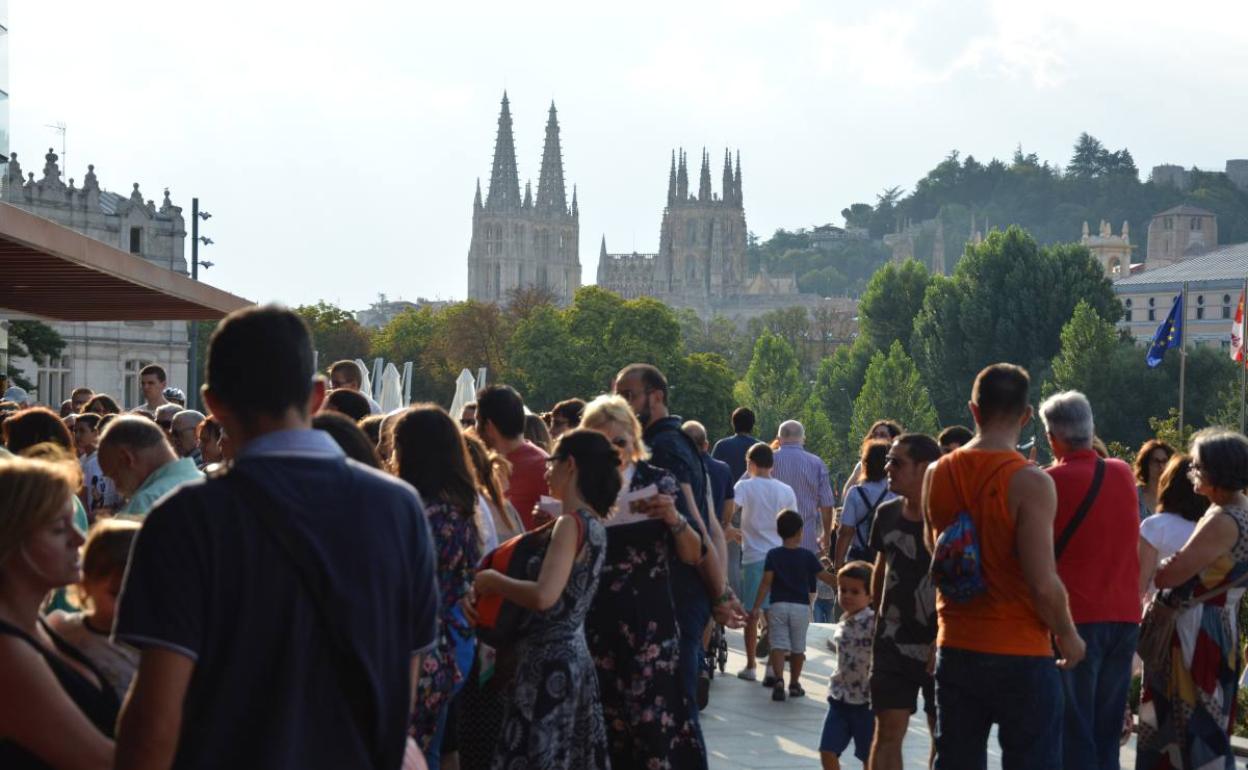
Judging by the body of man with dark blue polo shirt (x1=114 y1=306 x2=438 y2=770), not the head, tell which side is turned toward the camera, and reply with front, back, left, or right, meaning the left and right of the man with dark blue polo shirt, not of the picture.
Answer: back

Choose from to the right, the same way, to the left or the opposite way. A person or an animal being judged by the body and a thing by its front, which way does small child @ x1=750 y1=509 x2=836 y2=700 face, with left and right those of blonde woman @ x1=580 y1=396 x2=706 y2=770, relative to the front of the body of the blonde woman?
the opposite way

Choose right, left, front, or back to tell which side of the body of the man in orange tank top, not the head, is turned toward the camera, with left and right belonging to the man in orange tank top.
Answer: back

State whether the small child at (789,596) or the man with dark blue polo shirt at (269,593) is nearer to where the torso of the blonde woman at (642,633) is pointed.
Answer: the man with dark blue polo shirt

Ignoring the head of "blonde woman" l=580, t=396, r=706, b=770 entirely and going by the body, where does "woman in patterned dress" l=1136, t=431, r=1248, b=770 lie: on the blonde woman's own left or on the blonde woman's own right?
on the blonde woman's own left

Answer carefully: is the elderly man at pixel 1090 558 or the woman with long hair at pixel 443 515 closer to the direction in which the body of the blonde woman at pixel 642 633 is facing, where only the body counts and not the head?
the woman with long hair

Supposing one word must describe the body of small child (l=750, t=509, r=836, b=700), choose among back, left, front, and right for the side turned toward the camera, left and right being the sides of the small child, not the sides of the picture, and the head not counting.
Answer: back

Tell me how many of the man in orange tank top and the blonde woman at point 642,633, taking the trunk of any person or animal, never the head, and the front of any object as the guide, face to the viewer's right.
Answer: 0

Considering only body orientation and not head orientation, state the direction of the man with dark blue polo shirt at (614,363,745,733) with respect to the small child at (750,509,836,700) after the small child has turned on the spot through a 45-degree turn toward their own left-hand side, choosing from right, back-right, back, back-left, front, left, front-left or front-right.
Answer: back-left

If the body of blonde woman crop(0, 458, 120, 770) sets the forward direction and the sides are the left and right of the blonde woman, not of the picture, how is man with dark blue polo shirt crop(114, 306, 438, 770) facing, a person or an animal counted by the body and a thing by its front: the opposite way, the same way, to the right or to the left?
to the left

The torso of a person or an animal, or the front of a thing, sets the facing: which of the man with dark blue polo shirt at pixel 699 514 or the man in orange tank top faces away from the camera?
the man in orange tank top

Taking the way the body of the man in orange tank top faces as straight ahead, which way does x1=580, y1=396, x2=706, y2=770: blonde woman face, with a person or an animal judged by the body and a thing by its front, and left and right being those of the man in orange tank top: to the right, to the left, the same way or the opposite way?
the opposite way

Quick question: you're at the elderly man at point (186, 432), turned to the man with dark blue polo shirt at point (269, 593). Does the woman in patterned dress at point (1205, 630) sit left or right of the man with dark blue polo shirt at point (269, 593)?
left

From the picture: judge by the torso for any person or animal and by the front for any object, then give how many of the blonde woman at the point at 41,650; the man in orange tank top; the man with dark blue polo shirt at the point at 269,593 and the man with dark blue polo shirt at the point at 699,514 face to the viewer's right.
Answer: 1
